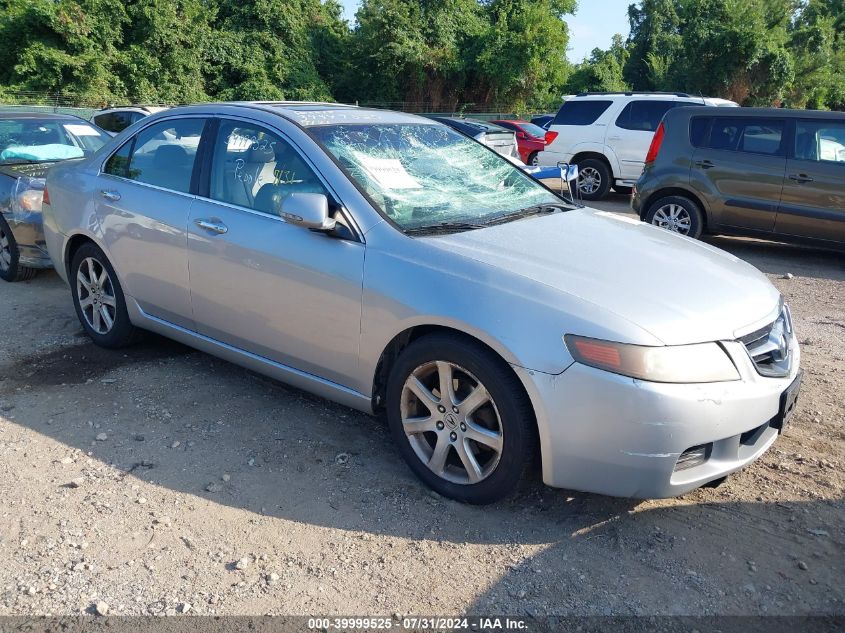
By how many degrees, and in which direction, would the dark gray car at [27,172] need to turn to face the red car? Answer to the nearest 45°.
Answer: approximately 90° to its left

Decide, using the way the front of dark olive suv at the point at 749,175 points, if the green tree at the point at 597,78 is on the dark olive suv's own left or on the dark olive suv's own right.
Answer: on the dark olive suv's own left

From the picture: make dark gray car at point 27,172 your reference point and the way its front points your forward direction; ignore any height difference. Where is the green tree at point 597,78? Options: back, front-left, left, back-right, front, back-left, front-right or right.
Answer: left

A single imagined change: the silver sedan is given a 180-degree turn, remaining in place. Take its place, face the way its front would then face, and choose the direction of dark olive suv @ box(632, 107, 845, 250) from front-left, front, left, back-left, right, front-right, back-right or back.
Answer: right

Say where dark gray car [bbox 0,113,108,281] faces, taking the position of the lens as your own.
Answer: facing the viewer and to the right of the viewer

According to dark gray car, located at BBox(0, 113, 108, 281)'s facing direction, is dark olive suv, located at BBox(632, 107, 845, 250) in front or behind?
in front

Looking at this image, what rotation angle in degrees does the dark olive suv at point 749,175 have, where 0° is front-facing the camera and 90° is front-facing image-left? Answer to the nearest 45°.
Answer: approximately 270°

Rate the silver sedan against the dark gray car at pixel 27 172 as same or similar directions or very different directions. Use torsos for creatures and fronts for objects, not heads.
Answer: same or similar directions

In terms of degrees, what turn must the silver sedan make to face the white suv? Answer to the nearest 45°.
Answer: approximately 135° to its left

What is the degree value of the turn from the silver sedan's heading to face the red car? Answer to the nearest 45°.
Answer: approximately 135° to its left
